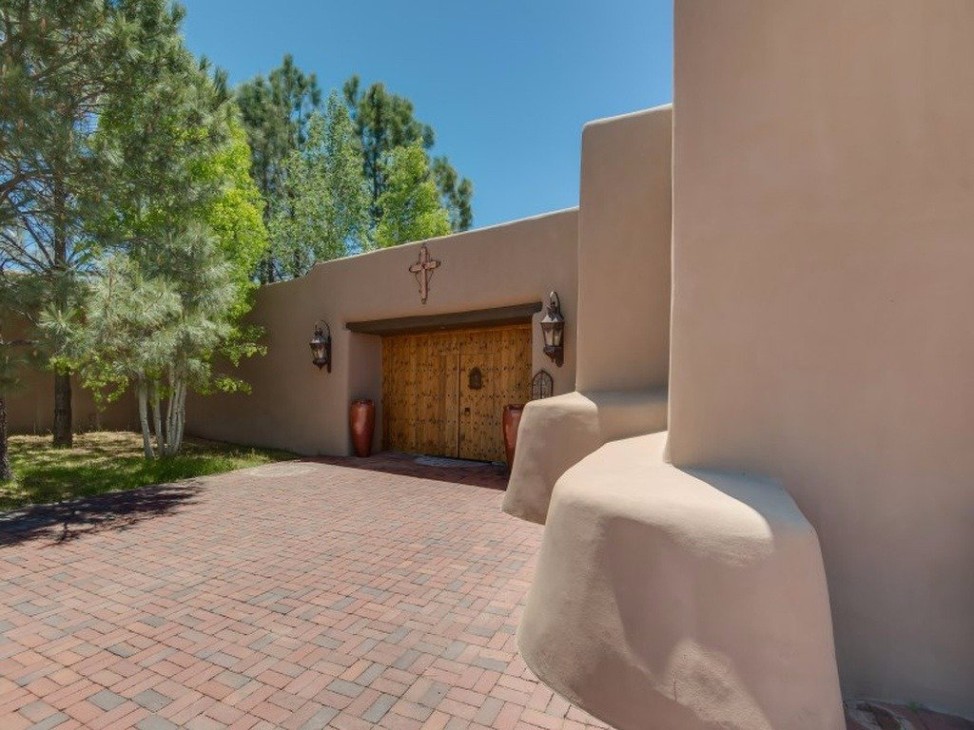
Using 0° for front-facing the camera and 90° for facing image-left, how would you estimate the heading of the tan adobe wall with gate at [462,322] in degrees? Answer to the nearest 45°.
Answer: approximately 45°

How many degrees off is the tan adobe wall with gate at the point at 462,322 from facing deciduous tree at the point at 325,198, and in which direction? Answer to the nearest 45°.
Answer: approximately 90° to its right

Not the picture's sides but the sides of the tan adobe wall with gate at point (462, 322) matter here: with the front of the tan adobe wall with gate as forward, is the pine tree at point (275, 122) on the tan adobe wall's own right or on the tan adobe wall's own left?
on the tan adobe wall's own right

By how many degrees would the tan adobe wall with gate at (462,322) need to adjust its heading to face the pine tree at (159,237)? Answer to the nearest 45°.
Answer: approximately 45° to its right

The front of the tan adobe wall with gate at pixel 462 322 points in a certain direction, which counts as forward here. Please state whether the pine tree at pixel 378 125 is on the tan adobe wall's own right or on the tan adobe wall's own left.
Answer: on the tan adobe wall's own right

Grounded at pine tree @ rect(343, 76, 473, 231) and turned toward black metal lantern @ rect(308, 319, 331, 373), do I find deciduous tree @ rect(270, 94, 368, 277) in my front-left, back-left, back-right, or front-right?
front-right
